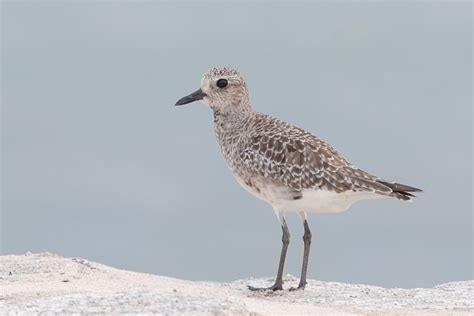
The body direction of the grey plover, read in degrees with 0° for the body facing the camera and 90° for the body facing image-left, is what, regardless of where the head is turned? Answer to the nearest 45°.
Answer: approximately 90°
